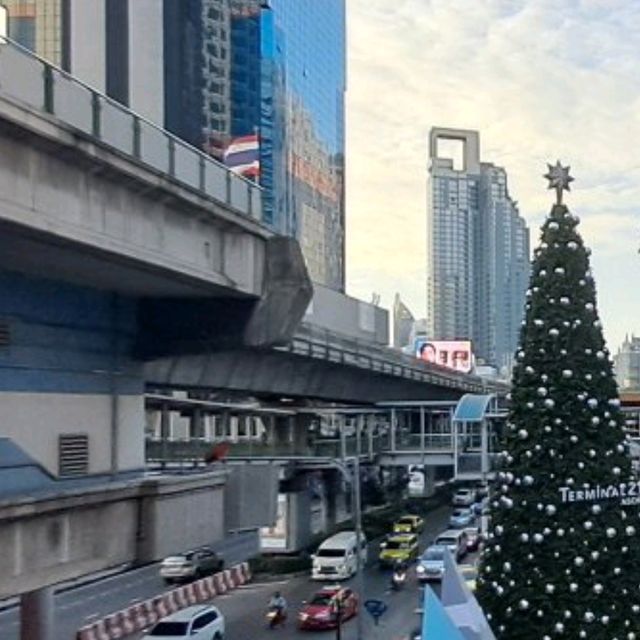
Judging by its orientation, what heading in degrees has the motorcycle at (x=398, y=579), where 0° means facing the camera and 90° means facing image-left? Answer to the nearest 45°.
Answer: approximately 0°

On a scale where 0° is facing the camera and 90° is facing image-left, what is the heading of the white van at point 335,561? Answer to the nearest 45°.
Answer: approximately 45°

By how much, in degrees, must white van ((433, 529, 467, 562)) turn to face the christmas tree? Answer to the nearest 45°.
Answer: approximately 45° to its left

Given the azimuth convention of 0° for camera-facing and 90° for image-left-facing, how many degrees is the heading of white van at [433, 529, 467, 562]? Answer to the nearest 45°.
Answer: approximately 45°

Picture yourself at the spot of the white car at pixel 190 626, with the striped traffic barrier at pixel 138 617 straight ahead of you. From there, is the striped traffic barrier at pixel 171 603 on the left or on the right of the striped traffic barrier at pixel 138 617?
right

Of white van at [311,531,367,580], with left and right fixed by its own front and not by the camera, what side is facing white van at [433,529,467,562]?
back

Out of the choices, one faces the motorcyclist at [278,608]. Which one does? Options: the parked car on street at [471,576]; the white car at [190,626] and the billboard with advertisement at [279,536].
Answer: the billboard with advertisement

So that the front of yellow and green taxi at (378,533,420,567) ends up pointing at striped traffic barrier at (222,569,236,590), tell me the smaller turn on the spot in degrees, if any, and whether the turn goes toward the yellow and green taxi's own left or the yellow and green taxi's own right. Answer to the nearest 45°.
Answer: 0° — it already faces it

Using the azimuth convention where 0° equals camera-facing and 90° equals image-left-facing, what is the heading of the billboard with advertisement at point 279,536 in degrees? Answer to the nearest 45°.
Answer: approximately 0°
